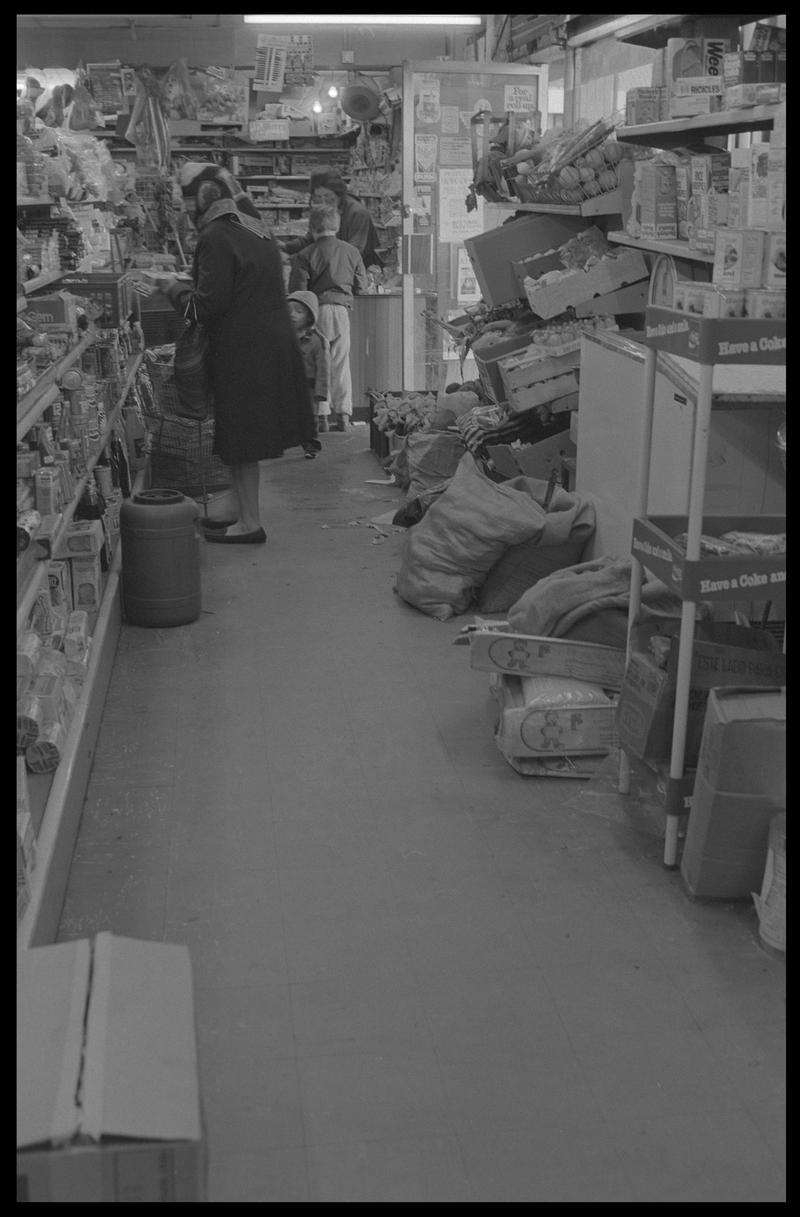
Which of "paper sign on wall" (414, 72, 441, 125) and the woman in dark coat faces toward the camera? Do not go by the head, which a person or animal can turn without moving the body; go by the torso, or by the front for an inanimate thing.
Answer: the paper sign on wall

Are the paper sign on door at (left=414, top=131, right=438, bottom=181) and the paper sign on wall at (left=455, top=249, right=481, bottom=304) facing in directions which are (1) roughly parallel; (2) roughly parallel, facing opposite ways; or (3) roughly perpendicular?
roughly parallel

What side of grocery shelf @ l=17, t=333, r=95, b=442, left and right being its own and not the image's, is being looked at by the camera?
right

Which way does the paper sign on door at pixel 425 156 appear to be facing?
toward the camera

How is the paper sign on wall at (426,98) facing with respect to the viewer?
toward the camera

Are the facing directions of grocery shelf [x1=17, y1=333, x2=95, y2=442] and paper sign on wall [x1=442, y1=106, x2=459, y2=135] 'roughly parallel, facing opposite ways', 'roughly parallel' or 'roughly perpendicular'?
roughly perpendicular

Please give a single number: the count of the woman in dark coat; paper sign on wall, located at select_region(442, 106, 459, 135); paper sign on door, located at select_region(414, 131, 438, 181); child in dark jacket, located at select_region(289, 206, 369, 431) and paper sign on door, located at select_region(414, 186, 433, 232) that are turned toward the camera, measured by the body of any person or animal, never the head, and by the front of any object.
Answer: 3

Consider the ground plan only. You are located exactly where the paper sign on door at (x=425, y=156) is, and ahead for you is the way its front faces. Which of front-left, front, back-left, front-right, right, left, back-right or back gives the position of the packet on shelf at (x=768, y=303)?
front

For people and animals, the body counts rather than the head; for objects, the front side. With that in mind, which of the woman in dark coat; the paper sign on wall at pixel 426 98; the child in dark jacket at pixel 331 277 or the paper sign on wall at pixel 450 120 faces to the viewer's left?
the woman in dark coat

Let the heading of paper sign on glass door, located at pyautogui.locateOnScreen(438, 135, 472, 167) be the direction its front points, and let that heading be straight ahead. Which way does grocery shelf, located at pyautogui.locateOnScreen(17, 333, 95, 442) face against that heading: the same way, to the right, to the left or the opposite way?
to the left

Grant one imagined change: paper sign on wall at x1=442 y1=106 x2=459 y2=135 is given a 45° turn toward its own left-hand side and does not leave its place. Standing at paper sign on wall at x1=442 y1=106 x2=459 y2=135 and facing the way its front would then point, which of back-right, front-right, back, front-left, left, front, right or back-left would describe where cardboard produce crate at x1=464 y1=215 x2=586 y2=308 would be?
front-right

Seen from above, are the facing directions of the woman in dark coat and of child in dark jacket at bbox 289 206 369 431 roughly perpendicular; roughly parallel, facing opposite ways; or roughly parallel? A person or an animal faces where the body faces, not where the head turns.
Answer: roughly perpendicular

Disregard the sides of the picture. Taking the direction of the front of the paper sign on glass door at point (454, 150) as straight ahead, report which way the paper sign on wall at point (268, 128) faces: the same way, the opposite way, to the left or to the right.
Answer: the same way

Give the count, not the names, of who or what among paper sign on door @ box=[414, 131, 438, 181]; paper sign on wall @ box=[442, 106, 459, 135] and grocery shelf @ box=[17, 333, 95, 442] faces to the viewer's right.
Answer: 1

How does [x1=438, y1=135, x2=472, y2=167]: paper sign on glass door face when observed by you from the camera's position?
facing the viewer

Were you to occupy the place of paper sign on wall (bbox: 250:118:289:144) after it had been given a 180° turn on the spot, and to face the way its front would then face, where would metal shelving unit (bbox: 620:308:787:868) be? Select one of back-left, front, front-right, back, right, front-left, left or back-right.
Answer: back

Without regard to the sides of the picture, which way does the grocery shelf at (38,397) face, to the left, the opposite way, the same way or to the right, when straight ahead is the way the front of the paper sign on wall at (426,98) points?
to the left

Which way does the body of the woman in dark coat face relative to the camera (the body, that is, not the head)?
to the viewer's left
